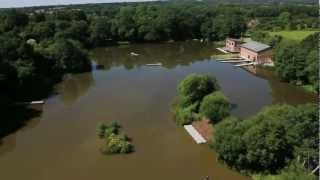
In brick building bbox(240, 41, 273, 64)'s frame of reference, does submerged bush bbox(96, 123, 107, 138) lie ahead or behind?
ahead

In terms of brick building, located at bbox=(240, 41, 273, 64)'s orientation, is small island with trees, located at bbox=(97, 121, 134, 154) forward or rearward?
forward

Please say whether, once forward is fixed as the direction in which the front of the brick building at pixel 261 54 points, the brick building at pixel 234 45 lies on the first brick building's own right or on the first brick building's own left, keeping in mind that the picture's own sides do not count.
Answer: on the first brick building's own right

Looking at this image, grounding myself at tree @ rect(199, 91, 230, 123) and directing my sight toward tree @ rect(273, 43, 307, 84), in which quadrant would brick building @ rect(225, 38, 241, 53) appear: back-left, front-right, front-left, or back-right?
front-left

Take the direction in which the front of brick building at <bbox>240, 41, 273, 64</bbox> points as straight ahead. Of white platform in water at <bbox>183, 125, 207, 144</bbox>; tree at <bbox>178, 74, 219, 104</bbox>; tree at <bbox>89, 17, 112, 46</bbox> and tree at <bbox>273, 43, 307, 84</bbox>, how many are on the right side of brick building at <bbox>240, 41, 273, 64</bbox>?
1

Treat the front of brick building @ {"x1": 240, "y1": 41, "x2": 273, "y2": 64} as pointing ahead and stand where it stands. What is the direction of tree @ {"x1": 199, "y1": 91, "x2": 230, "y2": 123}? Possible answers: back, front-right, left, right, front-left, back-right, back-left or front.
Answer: front-left

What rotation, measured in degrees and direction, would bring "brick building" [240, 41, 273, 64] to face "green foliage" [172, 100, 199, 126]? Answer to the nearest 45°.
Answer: approximately 45° to its left

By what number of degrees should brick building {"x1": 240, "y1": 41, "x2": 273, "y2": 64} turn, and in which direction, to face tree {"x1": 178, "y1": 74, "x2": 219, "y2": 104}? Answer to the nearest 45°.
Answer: approximately 45° to its left

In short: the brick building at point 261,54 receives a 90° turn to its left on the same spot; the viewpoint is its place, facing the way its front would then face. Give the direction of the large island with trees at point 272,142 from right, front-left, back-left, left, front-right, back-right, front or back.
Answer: front-right

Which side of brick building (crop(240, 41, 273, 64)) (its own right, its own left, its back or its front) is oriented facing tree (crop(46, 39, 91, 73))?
front

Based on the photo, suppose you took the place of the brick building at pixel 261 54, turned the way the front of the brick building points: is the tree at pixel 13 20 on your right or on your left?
on your right

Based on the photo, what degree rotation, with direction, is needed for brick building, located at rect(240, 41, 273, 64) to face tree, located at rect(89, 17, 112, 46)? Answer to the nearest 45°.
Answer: approximately 90° to its right
